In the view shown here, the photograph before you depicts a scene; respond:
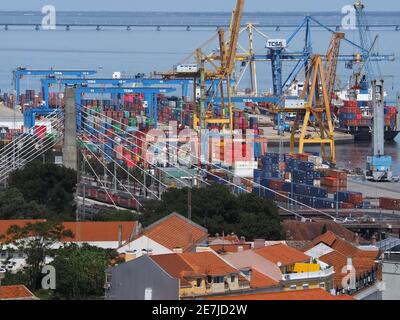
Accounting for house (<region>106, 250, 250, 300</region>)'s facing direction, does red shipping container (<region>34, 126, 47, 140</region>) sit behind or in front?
behind

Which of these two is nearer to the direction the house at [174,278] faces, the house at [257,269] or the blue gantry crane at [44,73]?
the house

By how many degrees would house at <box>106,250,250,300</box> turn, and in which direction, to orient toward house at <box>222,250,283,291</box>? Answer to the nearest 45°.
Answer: approximately 90° to its left

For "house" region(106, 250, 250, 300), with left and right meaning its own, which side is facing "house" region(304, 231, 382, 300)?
left

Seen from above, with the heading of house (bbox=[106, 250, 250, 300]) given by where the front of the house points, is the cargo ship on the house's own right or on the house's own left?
on the house's own left

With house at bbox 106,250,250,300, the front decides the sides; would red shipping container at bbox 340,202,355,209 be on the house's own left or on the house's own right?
on the house's own left

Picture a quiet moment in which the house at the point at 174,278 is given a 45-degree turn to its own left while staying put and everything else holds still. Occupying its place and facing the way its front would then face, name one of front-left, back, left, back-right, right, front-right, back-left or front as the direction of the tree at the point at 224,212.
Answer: left

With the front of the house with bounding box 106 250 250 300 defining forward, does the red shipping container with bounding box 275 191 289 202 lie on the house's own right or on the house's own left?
on the house's own left

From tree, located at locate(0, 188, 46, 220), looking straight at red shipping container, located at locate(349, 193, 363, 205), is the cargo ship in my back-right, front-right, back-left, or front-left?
front-left

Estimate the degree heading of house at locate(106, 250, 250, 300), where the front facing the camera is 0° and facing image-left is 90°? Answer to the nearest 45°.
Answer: approximately 315°
